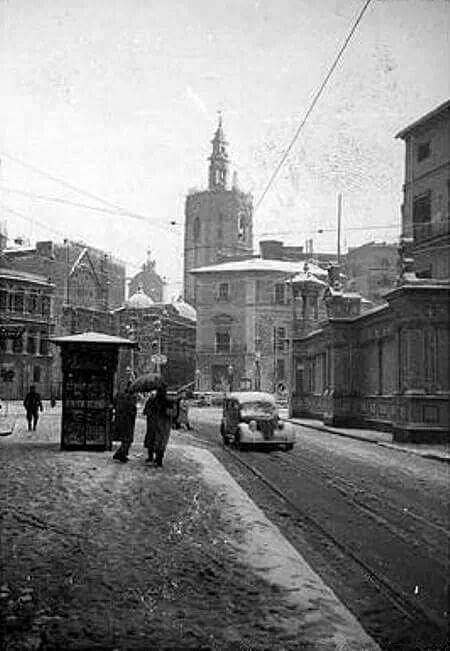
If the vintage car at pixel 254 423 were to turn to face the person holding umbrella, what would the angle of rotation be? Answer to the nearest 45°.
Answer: approximately 45° to its right

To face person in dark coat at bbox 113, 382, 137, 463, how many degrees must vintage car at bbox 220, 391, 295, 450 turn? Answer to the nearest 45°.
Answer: approximately 90° to its right

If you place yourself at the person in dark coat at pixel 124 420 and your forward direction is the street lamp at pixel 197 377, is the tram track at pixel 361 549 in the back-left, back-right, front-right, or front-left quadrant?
back-right

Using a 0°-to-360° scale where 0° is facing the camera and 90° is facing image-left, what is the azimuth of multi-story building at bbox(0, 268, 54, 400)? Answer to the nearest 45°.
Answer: approximately 315°

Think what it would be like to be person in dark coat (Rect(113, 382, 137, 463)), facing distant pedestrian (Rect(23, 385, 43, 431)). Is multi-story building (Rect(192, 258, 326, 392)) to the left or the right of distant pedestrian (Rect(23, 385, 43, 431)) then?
right

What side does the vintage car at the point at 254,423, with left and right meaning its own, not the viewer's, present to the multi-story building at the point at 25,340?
back

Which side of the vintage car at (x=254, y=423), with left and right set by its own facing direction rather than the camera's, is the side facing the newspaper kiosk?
right

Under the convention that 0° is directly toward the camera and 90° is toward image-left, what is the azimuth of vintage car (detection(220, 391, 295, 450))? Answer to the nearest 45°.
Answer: approximately 315°

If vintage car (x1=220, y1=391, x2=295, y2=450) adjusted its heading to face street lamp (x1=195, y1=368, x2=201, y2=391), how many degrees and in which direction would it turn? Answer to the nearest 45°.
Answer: approximately 180°

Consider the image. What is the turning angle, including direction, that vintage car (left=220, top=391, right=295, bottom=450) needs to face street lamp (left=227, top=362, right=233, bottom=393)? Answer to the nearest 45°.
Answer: approximately 135° to its left
